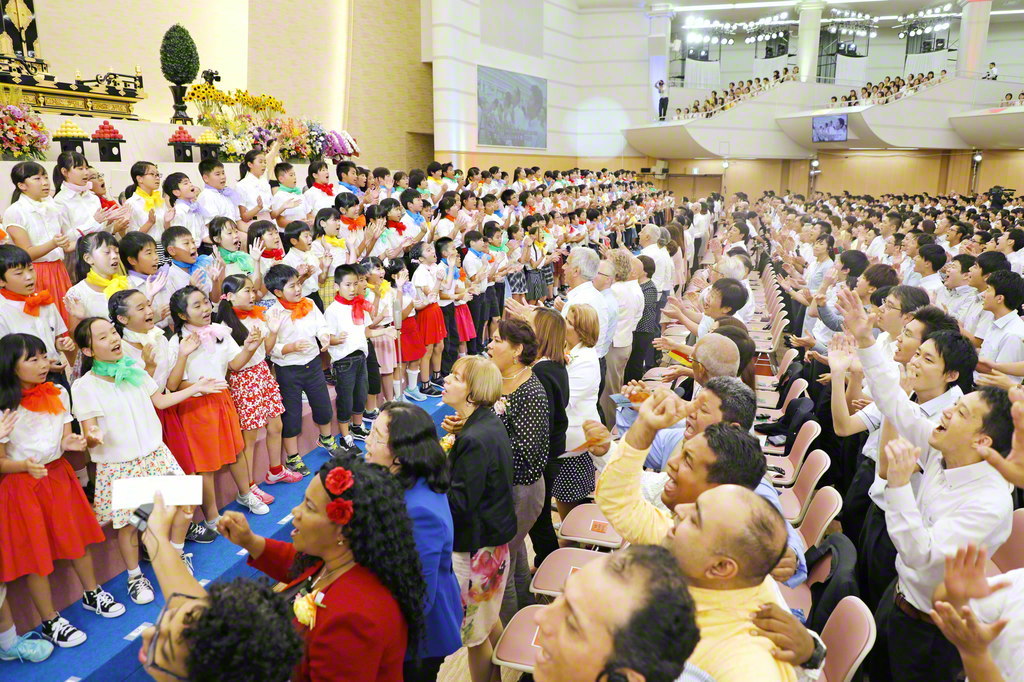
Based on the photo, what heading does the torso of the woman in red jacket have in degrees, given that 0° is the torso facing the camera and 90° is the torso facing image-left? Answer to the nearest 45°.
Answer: approximately 90°

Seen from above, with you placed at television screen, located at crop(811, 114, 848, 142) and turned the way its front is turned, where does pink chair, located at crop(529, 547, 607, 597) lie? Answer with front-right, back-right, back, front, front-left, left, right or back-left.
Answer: front

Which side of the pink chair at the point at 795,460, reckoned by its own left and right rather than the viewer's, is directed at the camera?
left

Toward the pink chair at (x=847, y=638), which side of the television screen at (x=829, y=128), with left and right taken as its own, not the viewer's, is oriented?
front

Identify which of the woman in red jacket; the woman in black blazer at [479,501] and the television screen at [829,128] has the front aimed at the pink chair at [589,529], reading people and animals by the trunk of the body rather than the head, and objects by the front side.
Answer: the television screen

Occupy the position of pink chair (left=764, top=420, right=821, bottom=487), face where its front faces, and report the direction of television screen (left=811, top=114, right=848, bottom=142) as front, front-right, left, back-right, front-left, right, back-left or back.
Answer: right

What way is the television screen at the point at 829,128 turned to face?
toward the camera

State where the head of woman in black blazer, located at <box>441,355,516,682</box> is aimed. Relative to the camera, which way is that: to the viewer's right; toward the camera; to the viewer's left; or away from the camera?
to the viewer's left

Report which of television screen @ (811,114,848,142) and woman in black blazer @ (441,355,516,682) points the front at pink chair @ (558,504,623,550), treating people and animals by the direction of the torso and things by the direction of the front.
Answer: the television screen

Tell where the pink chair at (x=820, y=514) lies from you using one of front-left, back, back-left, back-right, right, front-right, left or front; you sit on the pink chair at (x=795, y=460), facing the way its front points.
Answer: left

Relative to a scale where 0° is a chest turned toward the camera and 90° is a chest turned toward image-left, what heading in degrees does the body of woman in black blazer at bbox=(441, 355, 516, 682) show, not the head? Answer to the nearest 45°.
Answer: approximately 90°
